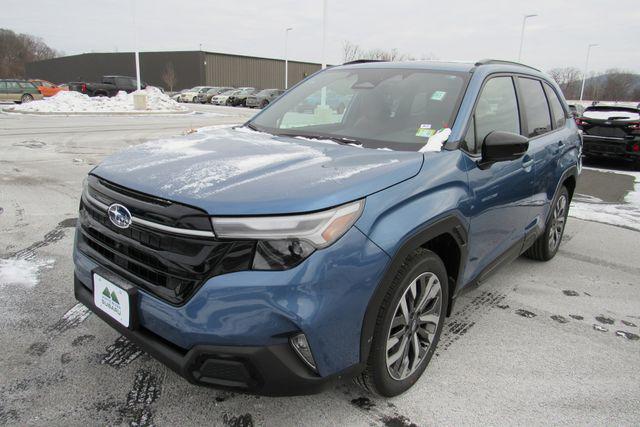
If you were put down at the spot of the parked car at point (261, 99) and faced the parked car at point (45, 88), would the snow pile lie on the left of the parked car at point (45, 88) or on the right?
left

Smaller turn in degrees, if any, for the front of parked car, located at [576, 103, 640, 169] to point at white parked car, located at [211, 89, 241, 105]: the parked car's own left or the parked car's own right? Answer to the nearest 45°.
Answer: approximately 45° to the parked car's own left

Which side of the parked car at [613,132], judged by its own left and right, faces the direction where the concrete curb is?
left

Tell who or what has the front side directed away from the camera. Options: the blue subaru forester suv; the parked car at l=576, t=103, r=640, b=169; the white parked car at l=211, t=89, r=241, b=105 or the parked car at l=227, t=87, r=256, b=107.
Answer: the parked car at l=576, t=103, r=640, b=169

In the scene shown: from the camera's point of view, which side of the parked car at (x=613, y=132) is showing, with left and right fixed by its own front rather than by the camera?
back

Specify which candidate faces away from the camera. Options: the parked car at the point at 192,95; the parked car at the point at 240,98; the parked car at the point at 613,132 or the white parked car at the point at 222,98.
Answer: the parked car at the point at 613,132
